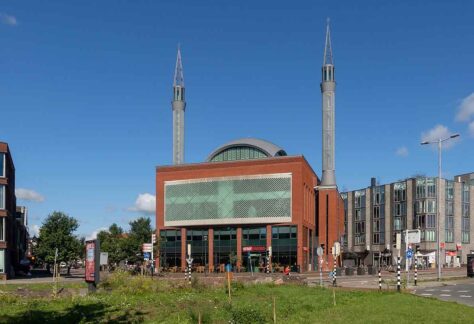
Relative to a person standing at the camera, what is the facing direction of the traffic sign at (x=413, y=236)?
facing the viewer

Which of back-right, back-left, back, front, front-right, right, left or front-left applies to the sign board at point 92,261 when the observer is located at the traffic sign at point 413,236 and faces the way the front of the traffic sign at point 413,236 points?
front-right
